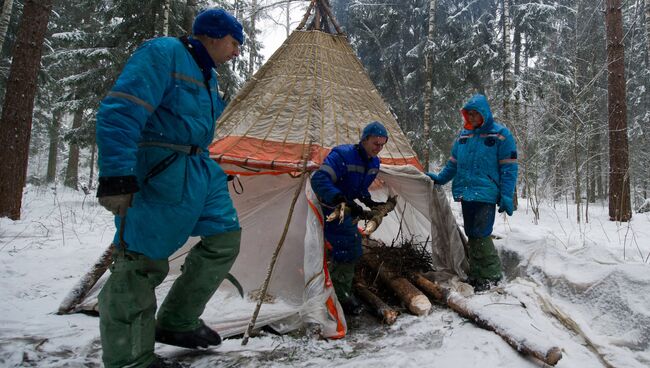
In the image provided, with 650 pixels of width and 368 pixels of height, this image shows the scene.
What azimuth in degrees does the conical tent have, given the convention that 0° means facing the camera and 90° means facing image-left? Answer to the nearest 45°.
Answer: approximately 315°

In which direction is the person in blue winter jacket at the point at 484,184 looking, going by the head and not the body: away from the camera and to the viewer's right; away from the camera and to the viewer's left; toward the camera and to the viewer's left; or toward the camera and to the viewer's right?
toward the camera and to the viewer's left

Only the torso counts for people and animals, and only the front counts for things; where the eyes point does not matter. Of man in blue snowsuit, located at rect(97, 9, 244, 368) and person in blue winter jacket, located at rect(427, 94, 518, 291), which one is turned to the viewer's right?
the man in blue snowsuit

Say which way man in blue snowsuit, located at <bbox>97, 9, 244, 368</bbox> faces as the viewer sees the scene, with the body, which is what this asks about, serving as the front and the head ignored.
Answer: to the viewer's right

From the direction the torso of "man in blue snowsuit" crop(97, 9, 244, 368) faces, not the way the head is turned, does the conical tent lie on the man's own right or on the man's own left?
on the man's own left

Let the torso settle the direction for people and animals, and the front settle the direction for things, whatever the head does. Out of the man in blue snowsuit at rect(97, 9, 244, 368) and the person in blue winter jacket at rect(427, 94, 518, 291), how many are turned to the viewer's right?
1
